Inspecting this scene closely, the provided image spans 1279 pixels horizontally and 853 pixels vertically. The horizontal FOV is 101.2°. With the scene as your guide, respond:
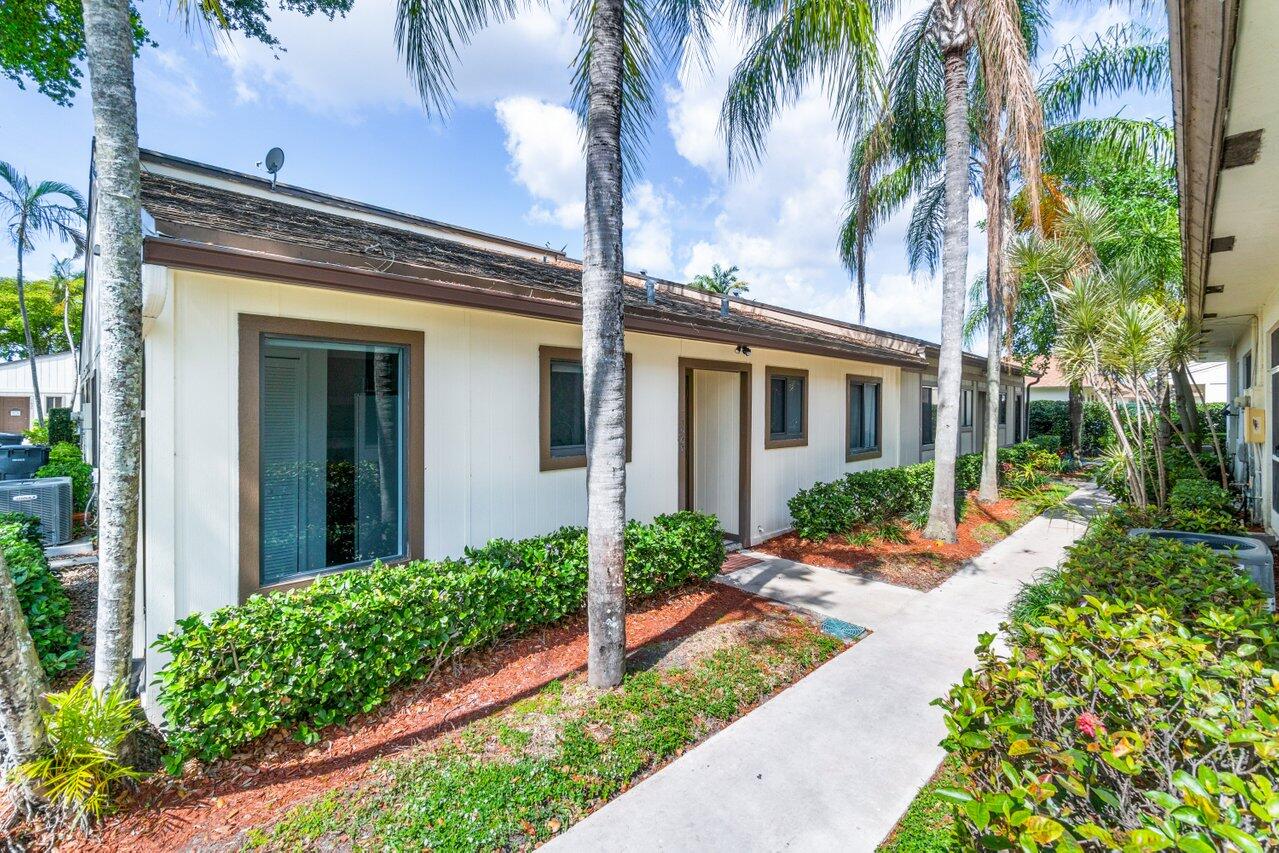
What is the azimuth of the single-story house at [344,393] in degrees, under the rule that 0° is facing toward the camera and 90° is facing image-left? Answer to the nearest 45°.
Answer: approximately 315°

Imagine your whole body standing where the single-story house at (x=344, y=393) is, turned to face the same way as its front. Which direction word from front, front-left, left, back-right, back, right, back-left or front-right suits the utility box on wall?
front-left

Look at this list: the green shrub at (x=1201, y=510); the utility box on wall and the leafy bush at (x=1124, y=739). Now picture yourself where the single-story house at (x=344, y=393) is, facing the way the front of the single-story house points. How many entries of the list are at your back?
0

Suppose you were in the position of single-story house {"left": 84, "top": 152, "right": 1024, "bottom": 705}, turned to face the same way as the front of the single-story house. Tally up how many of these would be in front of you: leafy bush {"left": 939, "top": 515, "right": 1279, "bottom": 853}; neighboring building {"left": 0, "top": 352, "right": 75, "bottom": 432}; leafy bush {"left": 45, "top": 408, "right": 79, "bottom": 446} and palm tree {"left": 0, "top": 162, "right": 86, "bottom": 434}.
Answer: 1

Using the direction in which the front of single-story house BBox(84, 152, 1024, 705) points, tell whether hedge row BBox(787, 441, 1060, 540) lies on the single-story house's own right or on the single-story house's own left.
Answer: on the single-story house's own left

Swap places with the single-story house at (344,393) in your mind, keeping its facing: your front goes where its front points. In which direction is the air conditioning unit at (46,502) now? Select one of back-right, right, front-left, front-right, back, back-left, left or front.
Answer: right

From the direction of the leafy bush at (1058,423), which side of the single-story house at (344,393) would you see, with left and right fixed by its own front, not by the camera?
left

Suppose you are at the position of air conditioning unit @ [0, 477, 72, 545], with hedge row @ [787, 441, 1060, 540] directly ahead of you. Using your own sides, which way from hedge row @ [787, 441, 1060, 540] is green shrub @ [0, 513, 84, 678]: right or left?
right

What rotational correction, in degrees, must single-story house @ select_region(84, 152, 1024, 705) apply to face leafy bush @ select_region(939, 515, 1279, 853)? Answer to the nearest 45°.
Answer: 0° — it already faces it

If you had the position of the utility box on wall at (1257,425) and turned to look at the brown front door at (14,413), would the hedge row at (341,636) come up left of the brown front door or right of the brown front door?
left

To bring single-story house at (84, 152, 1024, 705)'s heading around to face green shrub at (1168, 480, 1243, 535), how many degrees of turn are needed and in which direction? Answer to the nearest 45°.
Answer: approximately 45° to its left

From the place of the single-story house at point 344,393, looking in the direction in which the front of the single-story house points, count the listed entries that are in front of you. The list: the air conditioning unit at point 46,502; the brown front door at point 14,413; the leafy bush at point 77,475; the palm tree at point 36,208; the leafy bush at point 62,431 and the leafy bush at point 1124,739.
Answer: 1

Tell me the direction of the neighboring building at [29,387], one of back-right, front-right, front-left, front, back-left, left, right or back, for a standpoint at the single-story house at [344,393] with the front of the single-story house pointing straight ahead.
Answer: back

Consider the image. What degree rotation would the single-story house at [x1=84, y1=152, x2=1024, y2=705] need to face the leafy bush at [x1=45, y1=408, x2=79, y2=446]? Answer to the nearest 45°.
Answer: approximately 180°
